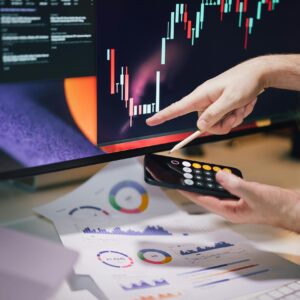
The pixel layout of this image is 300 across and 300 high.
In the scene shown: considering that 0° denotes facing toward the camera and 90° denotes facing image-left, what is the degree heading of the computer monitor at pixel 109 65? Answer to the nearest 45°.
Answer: approximately 315°
